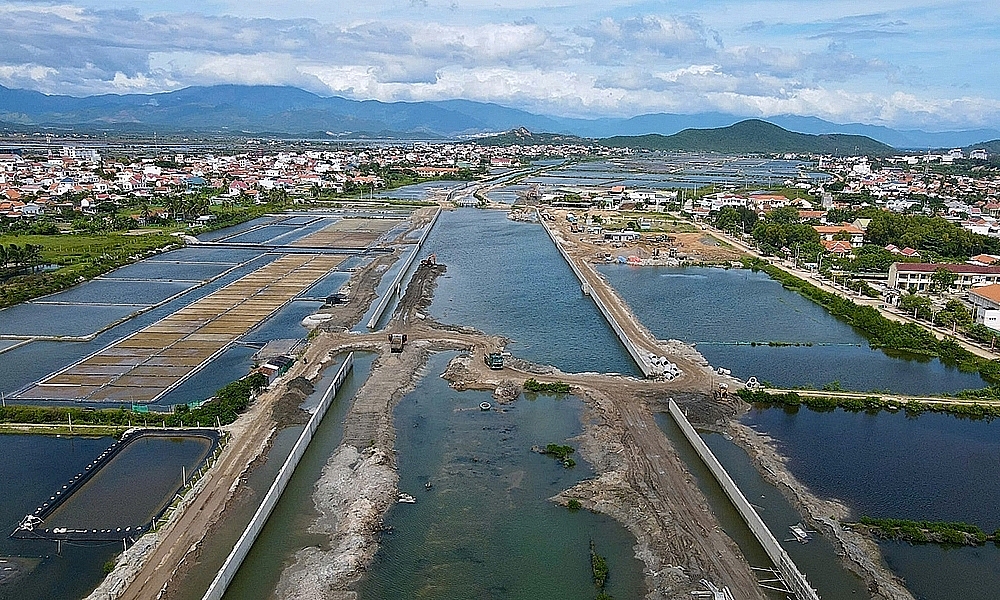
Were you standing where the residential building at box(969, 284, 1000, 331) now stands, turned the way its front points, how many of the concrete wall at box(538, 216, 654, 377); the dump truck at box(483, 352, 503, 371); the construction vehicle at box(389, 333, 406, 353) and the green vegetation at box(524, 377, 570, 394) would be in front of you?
4

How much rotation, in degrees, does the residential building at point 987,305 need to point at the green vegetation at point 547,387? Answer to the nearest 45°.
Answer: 0° — it already faces it

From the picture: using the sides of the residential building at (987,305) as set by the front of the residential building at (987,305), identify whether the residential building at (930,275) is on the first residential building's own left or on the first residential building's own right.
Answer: on the first residential building's own right

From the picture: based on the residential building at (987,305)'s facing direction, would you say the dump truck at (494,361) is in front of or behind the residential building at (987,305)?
in front

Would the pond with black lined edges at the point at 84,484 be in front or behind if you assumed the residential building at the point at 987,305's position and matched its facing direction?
in front

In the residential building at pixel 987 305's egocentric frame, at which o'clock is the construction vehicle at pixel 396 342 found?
The construction vehicle is roughly at 12 o'clock from the residential building.

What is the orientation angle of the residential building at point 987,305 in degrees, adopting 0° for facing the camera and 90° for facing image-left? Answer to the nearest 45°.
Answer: approximately 45°

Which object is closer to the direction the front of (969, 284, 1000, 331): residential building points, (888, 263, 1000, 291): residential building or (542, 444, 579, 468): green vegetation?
the green vegetation

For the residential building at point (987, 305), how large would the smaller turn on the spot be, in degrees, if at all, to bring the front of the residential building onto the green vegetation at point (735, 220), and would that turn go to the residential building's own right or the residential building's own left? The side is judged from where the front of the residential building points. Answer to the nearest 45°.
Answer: approximately 90° to the residential building's own right
